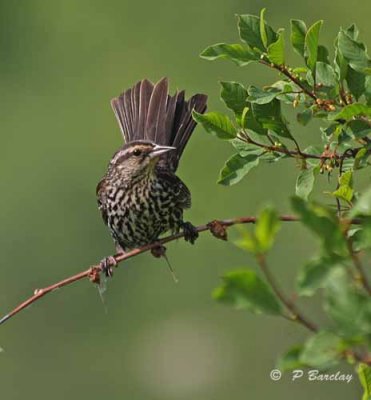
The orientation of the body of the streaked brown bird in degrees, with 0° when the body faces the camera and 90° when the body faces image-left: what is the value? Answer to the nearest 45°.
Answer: approximately 0°
